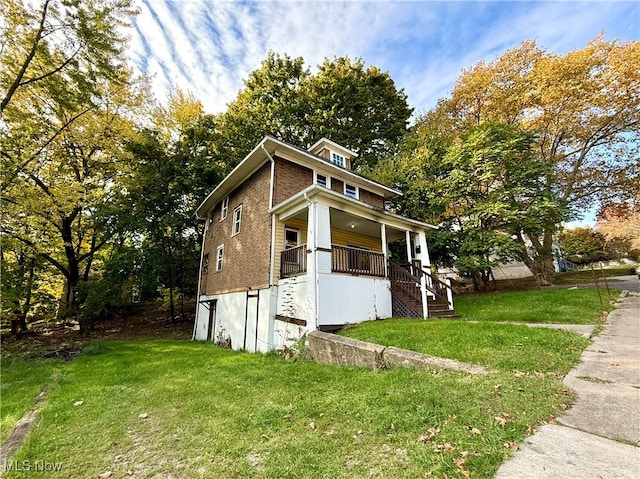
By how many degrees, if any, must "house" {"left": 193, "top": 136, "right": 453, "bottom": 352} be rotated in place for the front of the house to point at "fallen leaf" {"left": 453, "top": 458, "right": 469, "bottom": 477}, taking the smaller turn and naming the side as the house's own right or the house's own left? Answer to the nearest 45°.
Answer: approximately 45° to the house's own right

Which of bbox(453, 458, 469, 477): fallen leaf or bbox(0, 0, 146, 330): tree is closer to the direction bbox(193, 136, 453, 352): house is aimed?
the fallen leaf

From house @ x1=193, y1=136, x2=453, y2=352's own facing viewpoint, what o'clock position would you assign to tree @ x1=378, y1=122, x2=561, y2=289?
The tree is roughly at 10 o'clock from the house.

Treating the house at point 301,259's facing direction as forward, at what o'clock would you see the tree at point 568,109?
The tree is roughly at 10 o'clock from the house.

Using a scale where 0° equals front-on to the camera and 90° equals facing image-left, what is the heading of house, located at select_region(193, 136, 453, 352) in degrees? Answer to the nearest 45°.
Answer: approximately 315°

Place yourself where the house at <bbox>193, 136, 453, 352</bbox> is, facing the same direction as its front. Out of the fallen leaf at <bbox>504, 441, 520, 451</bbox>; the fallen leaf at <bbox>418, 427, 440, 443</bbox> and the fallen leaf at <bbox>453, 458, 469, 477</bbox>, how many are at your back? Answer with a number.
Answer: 0

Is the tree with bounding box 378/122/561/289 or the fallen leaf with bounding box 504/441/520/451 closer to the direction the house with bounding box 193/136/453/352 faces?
the fallen leaf

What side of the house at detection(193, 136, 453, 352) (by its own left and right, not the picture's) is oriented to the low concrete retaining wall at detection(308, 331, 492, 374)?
front

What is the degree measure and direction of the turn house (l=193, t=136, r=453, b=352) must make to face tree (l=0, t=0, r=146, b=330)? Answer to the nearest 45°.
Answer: approximately 135° to its right

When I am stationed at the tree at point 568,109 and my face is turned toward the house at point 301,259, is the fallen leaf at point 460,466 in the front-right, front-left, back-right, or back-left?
front-left

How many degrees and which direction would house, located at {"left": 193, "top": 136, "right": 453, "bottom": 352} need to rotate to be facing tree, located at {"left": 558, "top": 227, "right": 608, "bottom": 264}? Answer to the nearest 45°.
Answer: approximately 90° to its left

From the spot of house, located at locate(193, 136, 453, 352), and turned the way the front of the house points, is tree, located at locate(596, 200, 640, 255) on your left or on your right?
on your left

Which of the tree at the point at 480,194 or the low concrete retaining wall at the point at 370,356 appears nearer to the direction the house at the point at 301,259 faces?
the low concrete retaining wall
